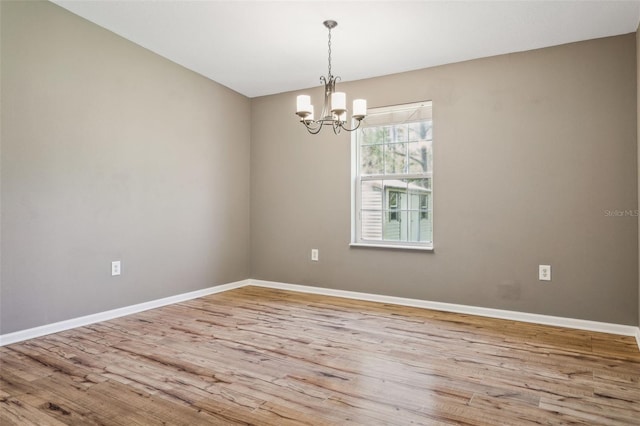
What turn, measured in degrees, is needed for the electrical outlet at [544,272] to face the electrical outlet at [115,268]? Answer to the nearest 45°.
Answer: approximately 45° to its right

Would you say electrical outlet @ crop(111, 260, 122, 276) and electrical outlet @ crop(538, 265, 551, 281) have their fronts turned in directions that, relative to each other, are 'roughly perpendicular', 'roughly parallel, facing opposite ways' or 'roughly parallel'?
roughly perpendicular

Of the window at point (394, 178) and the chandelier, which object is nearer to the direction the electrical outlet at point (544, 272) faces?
the chandelier

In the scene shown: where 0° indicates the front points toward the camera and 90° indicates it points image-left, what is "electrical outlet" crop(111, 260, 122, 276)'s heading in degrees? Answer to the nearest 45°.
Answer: approximately 315°

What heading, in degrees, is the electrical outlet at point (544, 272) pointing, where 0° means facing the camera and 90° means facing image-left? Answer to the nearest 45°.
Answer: approximately 0°

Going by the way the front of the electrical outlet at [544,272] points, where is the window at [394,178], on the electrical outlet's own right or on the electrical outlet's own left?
on the electrical outlet's own right

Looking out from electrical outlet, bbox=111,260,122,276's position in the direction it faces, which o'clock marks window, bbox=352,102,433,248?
The window is roughly at 11 o'clock from the electrical outlet.

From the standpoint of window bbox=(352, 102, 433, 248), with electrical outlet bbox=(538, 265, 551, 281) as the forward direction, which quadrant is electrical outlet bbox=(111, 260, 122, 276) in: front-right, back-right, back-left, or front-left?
back-right

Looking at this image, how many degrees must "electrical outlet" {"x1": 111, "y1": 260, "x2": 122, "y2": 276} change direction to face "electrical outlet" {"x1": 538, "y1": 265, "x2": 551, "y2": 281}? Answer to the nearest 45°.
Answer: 0° — it already faces it
